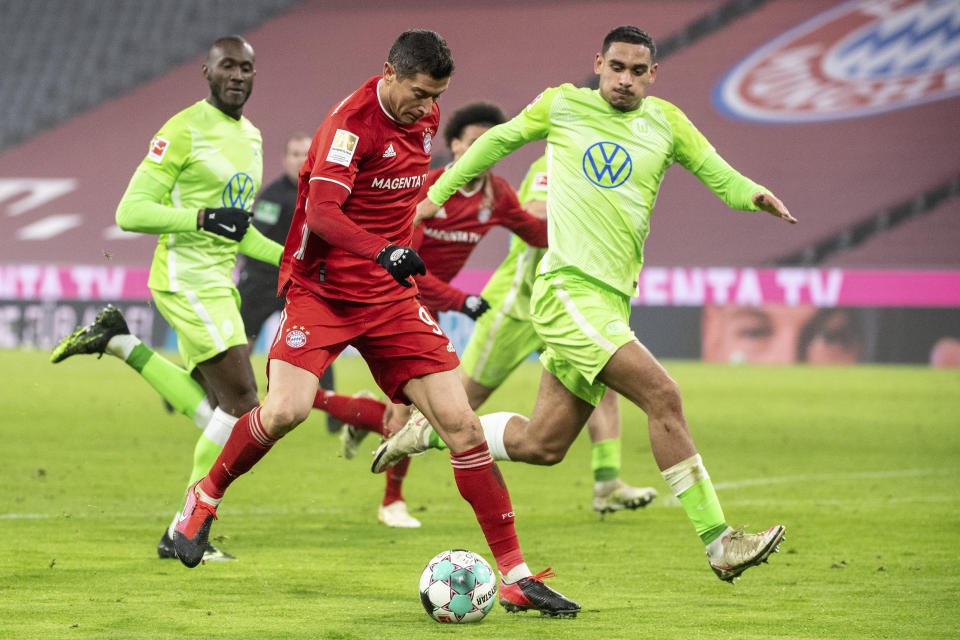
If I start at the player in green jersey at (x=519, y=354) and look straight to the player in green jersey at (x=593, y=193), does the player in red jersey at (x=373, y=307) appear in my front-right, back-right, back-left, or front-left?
front-right

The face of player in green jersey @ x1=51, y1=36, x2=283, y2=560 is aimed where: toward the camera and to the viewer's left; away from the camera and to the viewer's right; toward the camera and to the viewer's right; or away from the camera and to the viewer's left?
toward the camera and to the viewer's right

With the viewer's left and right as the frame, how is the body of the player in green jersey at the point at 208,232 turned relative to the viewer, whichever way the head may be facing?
facing the viewer and to the right of the viewer

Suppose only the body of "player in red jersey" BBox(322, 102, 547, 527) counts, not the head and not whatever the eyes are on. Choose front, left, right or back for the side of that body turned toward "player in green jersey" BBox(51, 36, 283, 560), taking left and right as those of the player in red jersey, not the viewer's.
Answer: right

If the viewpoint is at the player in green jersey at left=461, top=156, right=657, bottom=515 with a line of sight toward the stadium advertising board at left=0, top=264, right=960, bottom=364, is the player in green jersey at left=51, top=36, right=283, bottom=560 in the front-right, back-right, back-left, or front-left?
back-left

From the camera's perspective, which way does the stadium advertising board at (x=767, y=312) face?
toward the camera

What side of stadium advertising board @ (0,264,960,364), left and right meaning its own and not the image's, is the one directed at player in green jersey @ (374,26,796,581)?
front

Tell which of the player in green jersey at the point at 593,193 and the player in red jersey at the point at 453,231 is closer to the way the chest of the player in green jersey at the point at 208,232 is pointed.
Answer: the player in green jersey

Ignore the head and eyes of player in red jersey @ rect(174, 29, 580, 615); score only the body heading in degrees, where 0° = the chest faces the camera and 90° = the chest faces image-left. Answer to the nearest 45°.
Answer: approximately 315°

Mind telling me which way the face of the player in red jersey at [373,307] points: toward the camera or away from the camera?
toward the camera

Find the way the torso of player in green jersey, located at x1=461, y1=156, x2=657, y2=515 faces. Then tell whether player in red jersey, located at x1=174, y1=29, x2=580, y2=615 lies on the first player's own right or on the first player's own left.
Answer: on the first player's own right

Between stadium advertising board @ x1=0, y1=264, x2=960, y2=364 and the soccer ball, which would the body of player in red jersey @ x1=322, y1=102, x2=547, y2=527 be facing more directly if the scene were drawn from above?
the soccer ball
